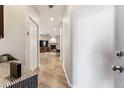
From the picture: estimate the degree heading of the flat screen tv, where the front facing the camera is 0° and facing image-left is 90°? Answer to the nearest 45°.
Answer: approximately 0°

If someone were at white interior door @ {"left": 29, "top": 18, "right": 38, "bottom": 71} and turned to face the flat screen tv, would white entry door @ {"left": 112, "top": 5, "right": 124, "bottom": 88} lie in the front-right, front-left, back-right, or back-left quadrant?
back-right

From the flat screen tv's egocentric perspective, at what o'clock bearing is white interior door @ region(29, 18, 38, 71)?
The white interior door is roughly at 12 o'clock from the flat screen tv.

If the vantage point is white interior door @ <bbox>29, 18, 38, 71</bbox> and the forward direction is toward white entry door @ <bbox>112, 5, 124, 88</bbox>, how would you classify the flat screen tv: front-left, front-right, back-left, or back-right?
back-left

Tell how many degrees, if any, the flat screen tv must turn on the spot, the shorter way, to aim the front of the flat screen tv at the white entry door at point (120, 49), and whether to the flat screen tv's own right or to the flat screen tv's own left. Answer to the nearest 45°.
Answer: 0° — it already faces it
